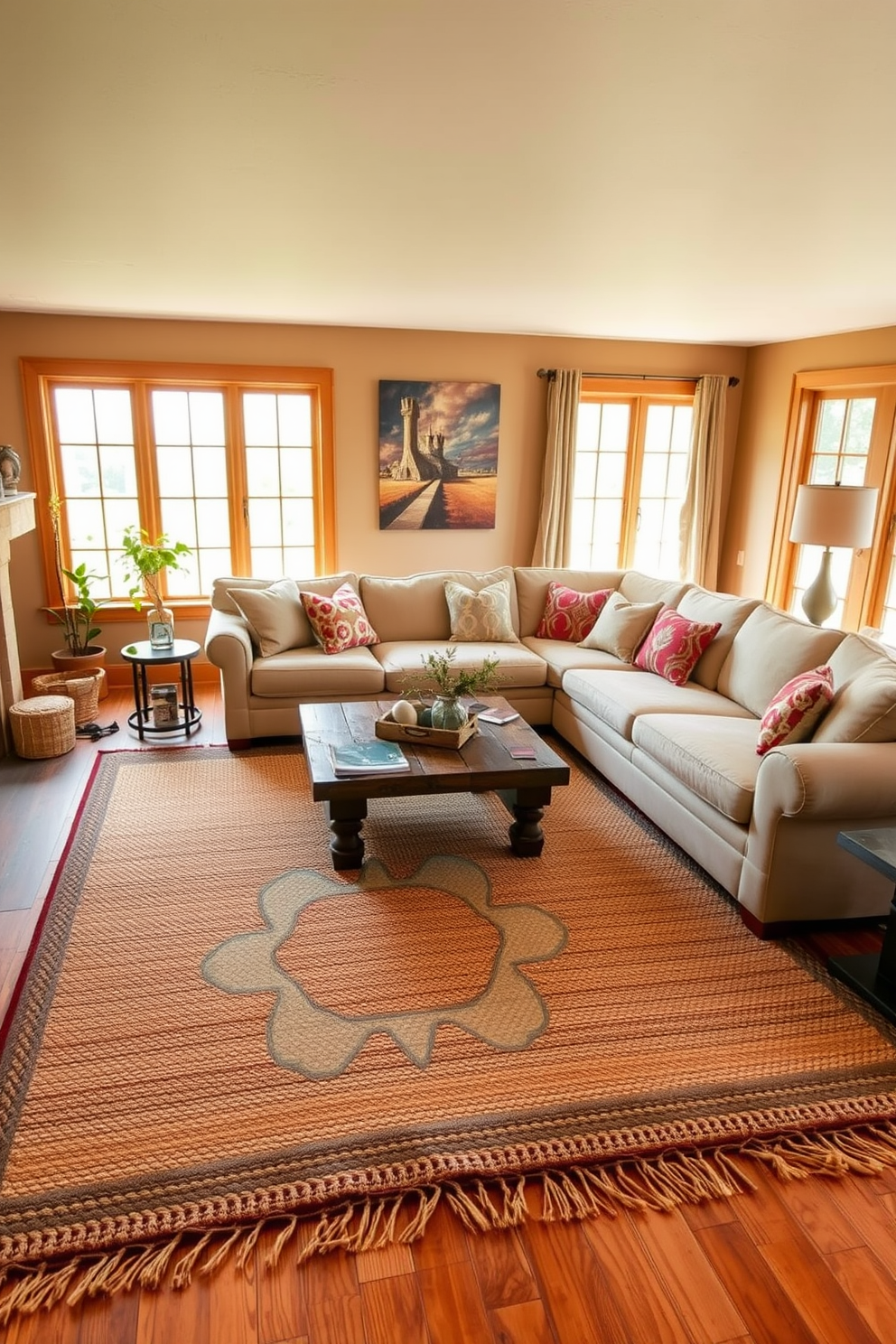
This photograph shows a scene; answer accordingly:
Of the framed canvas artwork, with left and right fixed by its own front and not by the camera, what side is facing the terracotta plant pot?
right

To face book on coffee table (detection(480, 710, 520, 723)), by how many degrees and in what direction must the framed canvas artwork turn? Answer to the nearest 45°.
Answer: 0° — it already faces it

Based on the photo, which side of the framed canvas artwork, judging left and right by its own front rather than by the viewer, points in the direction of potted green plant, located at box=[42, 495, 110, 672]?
right

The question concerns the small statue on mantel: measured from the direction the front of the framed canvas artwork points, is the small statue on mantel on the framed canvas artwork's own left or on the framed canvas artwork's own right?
on the framed canvas artwork's own right

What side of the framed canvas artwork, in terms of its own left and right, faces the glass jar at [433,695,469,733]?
front

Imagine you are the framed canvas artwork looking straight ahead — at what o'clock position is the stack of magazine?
The stack of magazine is roughly at 12 o'clock from the framed canvas artwork.

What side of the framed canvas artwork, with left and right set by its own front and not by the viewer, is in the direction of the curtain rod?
left

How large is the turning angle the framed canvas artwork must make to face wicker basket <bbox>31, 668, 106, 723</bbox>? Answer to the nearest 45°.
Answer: approximately 45° to its right
